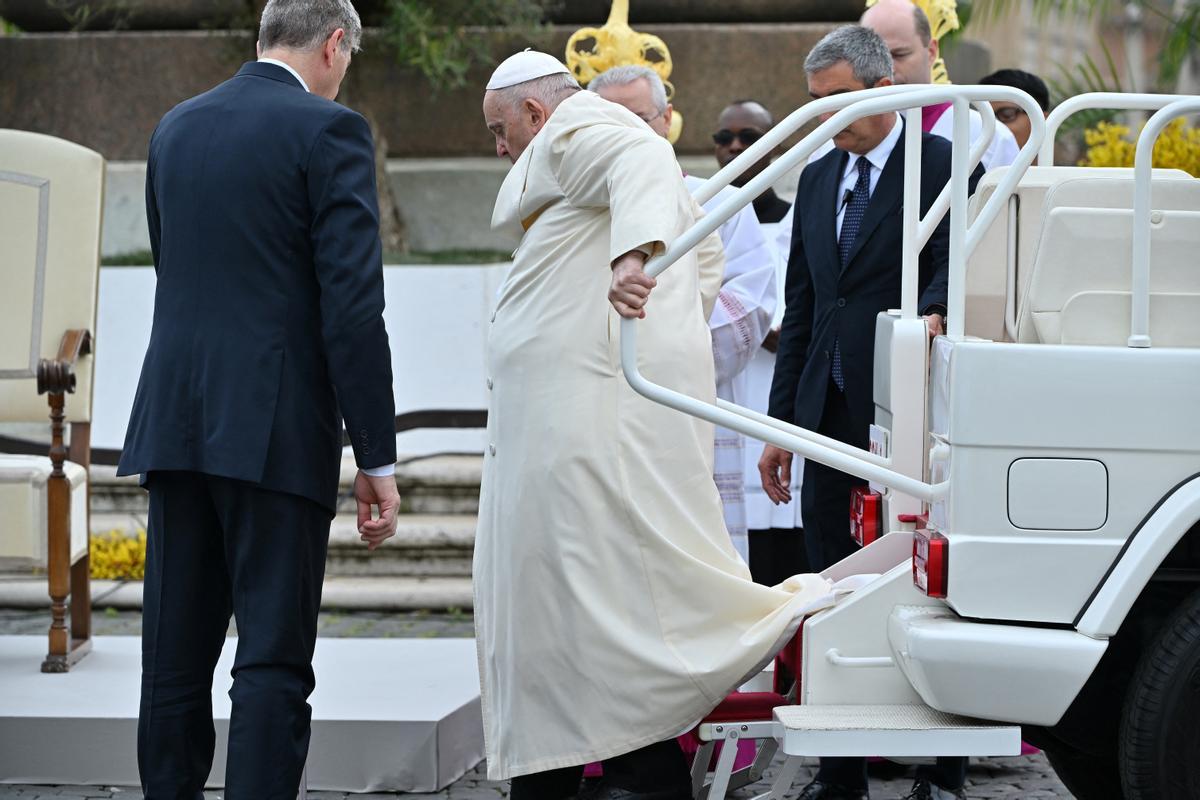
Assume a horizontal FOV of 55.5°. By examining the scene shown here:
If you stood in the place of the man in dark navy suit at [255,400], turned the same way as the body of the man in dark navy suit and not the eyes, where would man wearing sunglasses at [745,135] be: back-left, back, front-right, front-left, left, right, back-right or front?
front

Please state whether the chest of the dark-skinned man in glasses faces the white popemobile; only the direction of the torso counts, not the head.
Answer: no

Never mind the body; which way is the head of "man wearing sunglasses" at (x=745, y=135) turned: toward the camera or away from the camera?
toward the camera

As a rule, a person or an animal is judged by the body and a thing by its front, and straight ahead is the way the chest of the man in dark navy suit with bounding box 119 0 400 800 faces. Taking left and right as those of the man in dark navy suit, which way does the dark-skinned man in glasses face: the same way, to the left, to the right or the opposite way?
the opposite way

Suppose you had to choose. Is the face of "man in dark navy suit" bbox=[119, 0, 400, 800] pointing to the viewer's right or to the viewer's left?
to the viewer's right

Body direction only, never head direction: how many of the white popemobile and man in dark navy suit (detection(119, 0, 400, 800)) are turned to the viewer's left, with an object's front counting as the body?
0

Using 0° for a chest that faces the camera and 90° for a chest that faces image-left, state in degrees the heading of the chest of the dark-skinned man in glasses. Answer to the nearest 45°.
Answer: approximately 45°

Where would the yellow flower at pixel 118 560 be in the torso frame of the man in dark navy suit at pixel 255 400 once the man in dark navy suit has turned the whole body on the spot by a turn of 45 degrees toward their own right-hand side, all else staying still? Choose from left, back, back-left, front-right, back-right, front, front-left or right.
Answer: left

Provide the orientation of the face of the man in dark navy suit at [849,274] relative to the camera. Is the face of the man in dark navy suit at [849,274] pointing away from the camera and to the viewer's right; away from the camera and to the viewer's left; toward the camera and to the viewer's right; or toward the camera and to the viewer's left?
toward the camera and to the viewer's left

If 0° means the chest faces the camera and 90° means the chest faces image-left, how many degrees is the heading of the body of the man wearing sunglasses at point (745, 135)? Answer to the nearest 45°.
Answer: approximately 45°

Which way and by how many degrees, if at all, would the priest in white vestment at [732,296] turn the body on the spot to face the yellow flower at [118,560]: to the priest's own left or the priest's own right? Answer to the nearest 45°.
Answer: approximately 90° to the priest's own right

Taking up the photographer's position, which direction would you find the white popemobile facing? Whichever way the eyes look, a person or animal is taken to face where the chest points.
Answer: facing to the right of the viewer

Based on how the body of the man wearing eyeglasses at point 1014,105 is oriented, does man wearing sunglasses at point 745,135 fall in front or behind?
in front
